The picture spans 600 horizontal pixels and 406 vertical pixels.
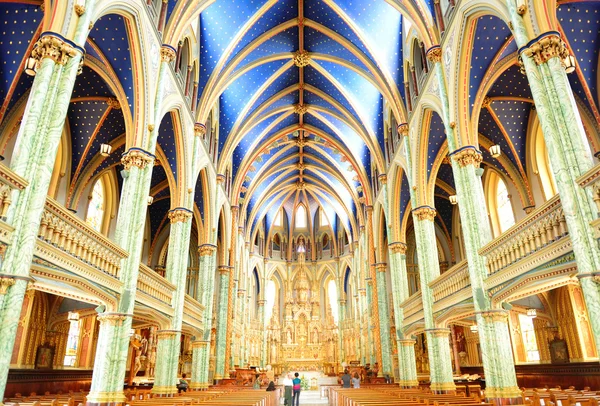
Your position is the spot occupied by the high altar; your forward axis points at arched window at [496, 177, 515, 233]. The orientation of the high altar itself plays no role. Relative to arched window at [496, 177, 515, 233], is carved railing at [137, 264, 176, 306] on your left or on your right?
right

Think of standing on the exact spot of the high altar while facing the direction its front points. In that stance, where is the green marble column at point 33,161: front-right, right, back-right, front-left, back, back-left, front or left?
front

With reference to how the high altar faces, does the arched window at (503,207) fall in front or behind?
in front

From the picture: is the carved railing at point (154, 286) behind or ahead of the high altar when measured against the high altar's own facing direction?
ahead

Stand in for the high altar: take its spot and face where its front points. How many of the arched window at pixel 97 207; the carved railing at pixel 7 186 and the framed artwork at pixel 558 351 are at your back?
0

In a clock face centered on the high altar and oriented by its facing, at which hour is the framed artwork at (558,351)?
The framed artwork is roughly at 11 o'clock from the high altar.

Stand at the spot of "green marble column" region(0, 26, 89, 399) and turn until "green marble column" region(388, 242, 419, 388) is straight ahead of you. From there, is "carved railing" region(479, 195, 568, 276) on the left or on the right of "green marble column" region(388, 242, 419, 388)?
right

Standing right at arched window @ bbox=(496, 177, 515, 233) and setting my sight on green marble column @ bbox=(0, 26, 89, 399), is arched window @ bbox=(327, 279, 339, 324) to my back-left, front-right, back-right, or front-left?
back-right

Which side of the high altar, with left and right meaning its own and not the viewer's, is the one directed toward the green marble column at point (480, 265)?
front

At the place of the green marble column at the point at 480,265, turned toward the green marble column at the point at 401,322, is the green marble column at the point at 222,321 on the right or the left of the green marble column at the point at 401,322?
left

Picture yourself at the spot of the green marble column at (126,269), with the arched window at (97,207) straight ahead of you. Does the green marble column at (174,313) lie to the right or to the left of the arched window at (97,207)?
right

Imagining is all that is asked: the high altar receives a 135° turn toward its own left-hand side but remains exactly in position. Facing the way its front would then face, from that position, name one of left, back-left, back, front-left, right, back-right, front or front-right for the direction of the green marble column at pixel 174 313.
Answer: back-right

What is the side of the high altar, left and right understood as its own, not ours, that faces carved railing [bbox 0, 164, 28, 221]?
front

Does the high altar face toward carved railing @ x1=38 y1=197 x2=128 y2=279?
yes

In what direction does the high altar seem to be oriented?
toward the camera

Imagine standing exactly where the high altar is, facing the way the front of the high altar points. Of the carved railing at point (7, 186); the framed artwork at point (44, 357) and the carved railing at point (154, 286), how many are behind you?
0

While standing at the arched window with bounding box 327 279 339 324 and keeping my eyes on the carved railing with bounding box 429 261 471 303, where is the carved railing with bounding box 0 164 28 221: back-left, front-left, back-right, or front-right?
front-right

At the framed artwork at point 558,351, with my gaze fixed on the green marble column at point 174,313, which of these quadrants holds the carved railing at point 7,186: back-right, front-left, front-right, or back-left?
front-left

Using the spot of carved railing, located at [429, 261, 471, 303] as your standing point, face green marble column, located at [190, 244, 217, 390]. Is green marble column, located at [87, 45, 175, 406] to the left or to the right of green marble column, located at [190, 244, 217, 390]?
left
